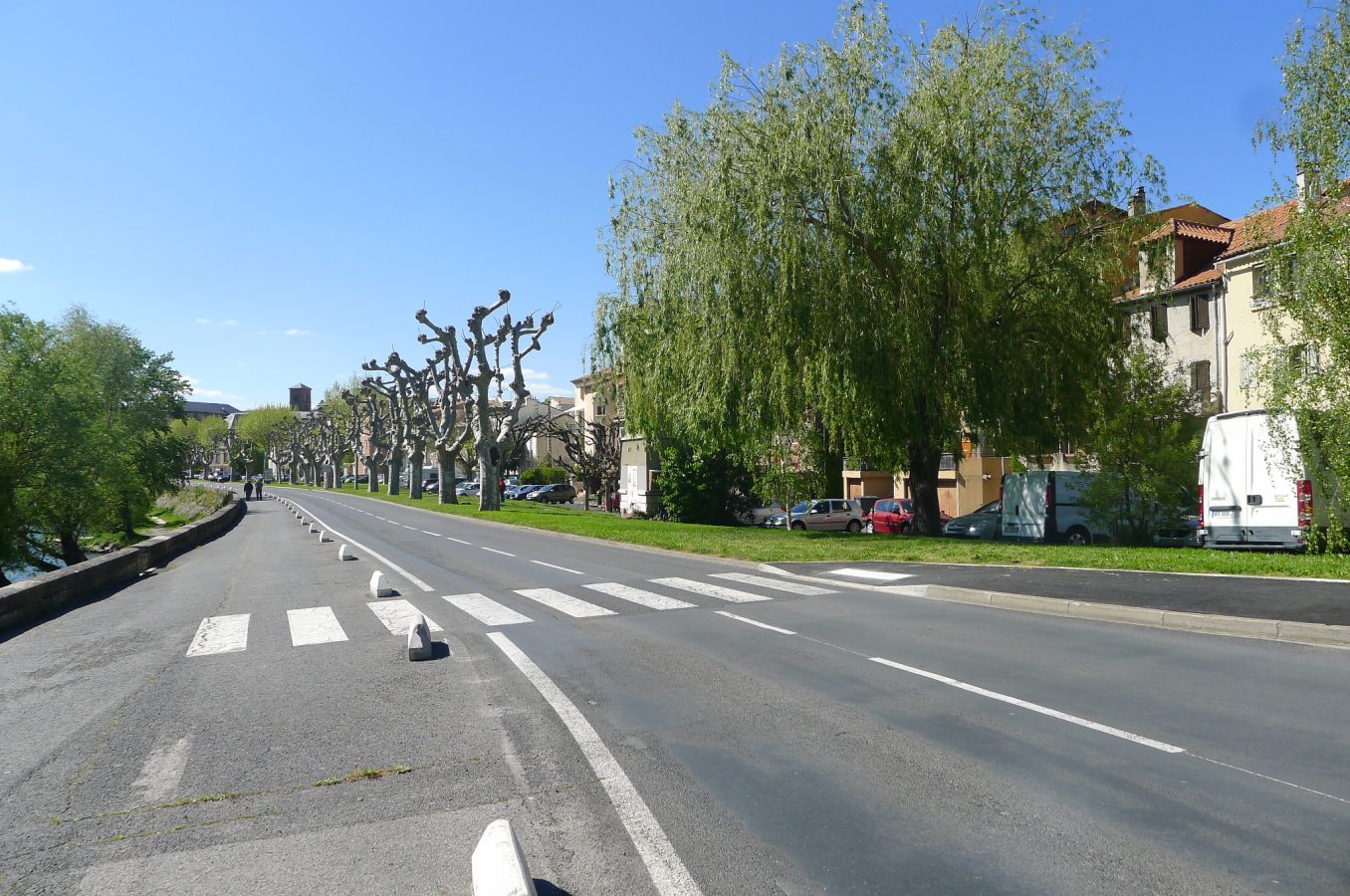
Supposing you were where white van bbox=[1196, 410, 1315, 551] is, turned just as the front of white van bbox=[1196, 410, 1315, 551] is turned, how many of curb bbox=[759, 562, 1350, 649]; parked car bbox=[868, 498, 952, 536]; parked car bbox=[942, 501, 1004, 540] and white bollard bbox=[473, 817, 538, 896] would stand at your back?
2

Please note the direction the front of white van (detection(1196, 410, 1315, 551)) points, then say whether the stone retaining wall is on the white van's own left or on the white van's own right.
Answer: on the white van's own left

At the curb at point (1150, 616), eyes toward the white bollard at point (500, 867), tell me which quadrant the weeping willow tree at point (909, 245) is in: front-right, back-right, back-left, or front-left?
back-right

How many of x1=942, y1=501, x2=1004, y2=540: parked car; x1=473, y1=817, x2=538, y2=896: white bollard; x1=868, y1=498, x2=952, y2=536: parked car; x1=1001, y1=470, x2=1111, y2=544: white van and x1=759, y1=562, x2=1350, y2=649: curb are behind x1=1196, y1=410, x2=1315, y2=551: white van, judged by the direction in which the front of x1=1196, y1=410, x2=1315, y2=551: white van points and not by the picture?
2

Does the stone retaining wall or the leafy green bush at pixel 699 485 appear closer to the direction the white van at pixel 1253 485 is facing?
the leafy green bush

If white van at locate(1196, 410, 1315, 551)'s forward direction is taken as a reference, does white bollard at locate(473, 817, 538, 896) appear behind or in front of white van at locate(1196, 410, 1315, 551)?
behind

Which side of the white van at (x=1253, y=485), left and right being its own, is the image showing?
back

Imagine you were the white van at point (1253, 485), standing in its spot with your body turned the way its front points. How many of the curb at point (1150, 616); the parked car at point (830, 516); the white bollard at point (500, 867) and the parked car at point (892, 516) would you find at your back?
2

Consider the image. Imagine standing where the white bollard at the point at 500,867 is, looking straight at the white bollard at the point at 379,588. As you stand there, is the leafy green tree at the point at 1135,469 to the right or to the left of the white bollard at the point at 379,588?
right

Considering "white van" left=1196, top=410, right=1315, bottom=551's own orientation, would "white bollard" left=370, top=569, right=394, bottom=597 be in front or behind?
behind

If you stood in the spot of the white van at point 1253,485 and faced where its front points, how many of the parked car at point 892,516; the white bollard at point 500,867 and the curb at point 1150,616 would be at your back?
2

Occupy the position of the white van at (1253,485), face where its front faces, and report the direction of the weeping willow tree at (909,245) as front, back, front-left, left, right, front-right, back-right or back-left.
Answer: left

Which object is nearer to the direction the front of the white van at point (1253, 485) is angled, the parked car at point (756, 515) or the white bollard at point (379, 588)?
the parked car

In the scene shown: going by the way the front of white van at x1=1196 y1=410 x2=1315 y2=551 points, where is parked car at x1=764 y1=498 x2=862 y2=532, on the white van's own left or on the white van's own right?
on the white van's own left

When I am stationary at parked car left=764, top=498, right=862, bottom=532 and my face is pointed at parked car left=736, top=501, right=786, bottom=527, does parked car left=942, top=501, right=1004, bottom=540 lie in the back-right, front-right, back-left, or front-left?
back-right
